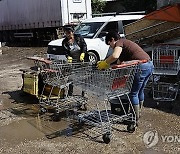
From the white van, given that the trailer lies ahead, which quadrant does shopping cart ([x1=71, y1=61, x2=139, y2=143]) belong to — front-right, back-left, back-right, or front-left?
back-left

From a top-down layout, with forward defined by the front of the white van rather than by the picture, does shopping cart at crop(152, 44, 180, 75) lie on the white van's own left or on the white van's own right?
on the white van's own left

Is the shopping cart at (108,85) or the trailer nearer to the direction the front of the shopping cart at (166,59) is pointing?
the shopping cart

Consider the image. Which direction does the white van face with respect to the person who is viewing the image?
facing the viewer and to the left of the viewer

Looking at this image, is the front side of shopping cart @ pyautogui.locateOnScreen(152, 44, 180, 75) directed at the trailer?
no

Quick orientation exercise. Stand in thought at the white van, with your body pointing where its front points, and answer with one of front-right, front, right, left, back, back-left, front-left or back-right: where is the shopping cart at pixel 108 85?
front-left

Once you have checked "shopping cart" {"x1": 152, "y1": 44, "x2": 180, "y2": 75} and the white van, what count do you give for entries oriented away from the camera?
0

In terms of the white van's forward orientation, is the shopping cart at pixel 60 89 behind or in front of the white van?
in front

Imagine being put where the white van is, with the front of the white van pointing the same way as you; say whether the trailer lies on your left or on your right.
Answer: on your right

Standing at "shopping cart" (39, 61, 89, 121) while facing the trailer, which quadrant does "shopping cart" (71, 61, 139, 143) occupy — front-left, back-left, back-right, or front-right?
back-right

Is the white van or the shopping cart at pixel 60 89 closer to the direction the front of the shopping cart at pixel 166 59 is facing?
the shopping cart
